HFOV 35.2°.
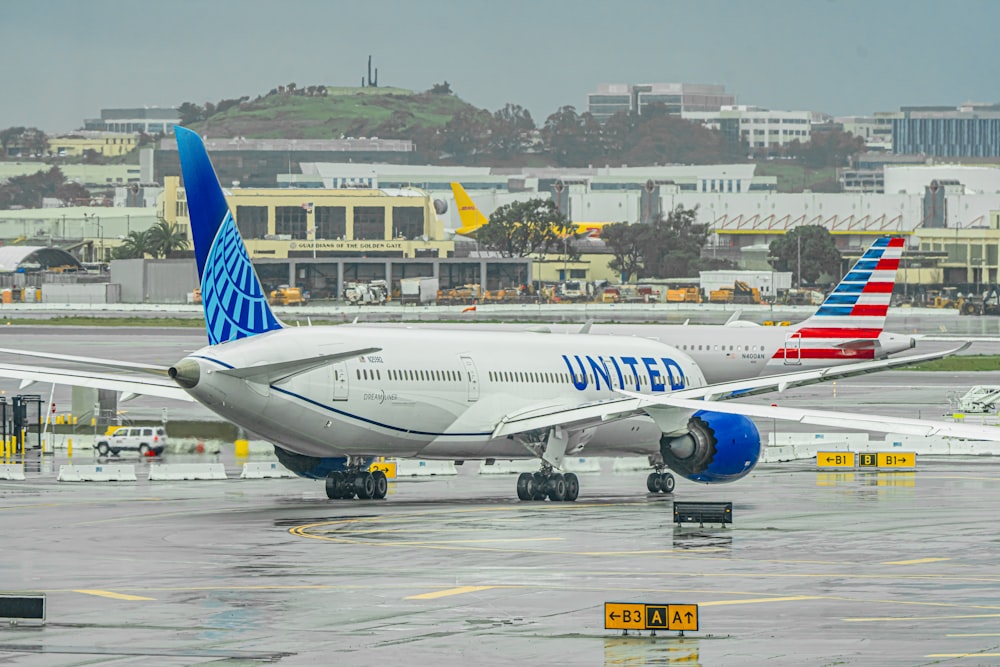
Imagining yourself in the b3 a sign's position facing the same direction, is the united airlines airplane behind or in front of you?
behind

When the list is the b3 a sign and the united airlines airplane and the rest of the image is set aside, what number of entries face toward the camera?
1

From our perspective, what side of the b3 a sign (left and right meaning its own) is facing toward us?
front

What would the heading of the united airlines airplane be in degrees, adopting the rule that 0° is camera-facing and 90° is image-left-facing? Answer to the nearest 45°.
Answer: approximately 225°

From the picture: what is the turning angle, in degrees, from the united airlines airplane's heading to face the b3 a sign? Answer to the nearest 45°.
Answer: approximately 135° to its right
